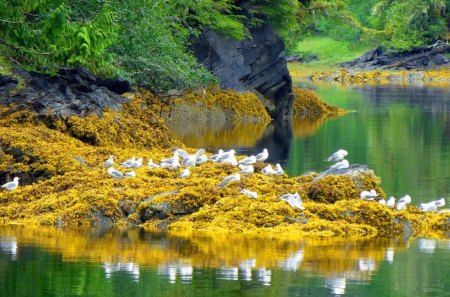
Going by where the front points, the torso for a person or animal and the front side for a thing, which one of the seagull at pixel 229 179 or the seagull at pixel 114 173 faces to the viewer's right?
the seagull at pixel 229 179

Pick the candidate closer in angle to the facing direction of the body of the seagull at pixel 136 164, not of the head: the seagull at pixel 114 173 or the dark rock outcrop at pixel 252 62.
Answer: the dark rock outcrop

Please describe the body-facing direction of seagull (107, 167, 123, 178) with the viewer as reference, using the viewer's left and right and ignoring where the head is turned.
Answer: facing to the left of the viewer

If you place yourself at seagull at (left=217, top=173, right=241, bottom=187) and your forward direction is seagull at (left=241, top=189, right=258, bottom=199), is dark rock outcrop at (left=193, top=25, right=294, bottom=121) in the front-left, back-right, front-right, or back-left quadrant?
back-left

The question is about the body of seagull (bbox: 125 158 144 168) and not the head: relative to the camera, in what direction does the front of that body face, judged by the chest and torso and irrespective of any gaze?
to the viewer's right
